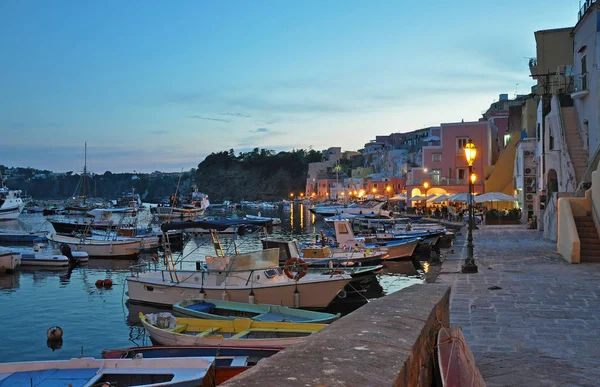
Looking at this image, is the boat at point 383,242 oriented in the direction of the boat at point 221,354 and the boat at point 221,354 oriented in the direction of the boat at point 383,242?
no

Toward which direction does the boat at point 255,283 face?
to the viewer's right

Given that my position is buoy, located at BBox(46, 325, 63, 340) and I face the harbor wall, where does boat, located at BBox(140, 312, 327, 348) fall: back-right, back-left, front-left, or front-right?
front-left

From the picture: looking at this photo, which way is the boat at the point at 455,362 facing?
away from the camera

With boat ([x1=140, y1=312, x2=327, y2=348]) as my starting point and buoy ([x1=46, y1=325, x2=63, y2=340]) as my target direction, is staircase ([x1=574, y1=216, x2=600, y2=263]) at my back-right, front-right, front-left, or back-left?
back-right

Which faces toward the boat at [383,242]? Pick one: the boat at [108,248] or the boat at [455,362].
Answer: the boat at [455,362]

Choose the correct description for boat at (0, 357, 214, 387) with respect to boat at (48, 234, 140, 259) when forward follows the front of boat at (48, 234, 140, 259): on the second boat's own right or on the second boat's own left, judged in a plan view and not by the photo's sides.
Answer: on the second boat's own left

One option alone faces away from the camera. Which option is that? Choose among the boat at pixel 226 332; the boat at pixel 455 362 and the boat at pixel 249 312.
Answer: the boat at pixel 455 362

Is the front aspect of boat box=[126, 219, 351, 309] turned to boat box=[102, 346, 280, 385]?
no

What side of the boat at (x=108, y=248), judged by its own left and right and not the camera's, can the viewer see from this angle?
left

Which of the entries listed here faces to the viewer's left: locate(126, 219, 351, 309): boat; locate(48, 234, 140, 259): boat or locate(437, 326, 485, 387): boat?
locate(48, 234, 140, 259): boat

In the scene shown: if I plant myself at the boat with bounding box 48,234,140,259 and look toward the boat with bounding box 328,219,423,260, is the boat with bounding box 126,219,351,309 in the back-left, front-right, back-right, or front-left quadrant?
front-right

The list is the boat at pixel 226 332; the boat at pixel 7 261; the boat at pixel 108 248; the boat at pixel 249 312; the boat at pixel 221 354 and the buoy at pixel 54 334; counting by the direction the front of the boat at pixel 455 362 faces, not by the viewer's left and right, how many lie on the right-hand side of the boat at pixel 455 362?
0

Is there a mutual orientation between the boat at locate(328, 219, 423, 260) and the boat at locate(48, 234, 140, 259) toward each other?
no
